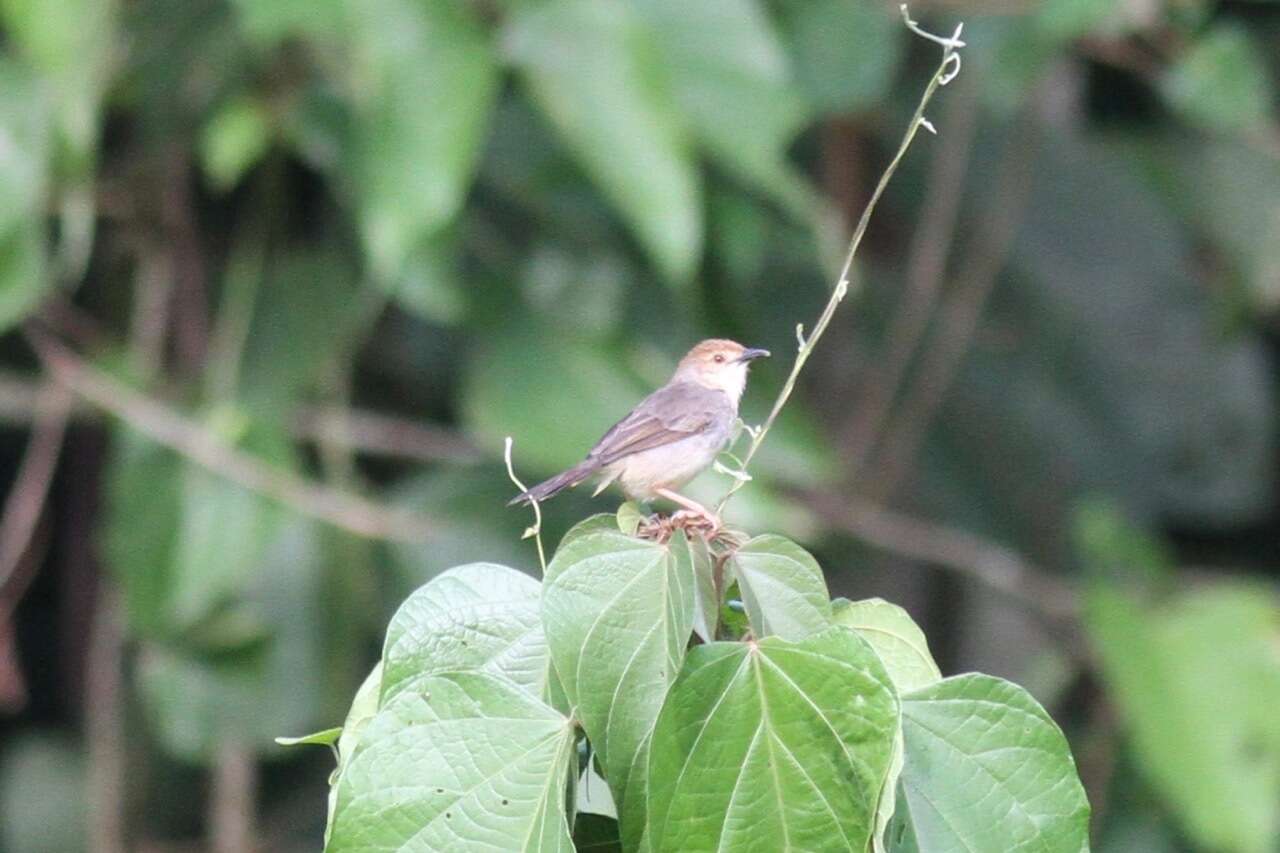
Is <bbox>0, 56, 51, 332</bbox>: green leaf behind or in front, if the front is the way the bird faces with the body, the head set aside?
behind

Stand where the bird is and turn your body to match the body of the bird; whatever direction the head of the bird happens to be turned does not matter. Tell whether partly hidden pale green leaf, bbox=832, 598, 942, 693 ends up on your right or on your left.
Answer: on your right

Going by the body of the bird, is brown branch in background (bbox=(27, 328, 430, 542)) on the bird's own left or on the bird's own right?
on the bird's own left

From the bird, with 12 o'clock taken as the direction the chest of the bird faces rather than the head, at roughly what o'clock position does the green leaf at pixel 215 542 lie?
The green leaf is roughly at 8 o'clock from the bird.

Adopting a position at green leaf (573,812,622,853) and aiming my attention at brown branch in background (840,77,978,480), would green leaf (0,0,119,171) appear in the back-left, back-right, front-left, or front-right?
front-left

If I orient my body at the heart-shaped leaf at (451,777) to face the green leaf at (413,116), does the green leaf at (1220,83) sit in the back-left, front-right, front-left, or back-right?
front-right

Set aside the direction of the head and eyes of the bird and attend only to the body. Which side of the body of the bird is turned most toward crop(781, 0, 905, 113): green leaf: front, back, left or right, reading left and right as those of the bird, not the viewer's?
left

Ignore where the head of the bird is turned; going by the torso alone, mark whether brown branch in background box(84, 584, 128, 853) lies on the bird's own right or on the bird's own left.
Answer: on the bird's own left

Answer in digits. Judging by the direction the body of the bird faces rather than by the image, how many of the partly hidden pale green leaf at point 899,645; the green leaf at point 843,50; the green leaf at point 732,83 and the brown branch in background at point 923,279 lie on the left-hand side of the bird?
3

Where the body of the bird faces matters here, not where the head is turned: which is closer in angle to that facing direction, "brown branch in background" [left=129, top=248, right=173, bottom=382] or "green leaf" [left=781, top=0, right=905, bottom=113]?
the green leaf

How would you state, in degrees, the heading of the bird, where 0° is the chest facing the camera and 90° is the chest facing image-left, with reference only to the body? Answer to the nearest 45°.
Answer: approximately 270°

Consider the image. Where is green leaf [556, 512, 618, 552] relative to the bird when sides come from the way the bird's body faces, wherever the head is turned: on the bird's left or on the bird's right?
on the bird's right

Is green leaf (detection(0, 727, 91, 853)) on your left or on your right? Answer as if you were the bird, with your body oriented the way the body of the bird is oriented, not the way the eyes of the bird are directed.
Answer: on your left

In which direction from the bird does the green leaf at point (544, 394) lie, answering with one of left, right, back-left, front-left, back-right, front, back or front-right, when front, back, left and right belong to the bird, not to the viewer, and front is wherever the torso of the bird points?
left

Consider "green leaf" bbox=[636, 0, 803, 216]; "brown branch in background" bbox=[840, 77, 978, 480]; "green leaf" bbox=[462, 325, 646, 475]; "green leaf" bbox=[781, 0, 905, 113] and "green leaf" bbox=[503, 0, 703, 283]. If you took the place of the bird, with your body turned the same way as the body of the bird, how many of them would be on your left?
5
